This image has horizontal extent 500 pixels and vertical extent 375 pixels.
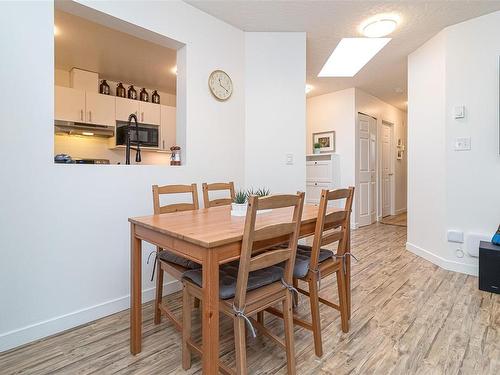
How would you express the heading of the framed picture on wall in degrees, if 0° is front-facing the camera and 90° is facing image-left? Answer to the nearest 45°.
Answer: approximately 45°

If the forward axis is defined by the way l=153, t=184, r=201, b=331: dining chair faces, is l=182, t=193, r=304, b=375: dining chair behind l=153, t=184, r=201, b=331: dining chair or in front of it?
in front

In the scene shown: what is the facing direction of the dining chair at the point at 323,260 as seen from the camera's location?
facing away from the viewer and to the left of the viewer

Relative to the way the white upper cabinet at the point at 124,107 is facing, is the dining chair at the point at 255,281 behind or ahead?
ahead

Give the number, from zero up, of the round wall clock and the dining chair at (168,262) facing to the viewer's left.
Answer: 0

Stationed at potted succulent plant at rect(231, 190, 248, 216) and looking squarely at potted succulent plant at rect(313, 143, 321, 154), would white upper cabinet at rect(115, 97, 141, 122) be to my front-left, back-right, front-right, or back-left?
front-left

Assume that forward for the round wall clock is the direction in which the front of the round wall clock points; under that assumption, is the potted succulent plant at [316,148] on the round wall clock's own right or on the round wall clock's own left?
on the round wall clock's own left

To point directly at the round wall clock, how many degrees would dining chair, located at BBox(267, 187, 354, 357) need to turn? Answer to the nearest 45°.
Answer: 0° — it already faces it

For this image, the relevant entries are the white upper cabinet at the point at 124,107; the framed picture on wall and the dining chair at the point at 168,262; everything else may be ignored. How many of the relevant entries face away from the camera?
0

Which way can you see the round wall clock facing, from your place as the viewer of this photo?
facing the viewer and to the right of the viewer

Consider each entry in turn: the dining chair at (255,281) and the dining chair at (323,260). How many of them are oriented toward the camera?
0

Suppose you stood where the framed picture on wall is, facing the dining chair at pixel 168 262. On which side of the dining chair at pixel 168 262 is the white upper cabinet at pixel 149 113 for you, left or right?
right

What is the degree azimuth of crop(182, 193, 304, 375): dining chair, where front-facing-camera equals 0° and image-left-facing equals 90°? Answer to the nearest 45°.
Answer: approximately 135°

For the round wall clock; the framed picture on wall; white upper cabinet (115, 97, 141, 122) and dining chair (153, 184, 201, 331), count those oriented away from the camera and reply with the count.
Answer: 0
